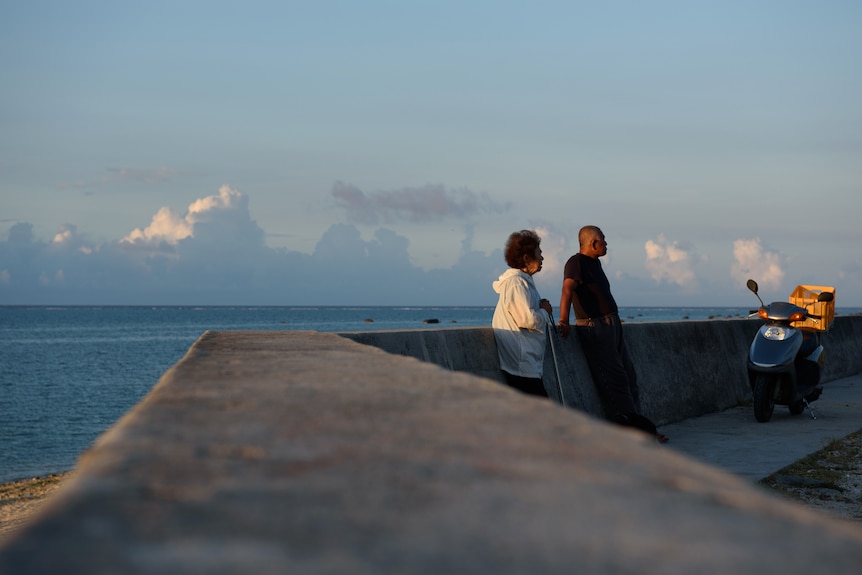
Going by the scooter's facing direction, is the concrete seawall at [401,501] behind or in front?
in front

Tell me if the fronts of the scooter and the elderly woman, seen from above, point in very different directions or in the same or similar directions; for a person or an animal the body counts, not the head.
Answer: very different directions

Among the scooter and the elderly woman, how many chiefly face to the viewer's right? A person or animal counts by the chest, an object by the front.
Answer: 1

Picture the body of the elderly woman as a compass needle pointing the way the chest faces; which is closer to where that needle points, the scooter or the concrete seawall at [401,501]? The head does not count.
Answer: the scooter

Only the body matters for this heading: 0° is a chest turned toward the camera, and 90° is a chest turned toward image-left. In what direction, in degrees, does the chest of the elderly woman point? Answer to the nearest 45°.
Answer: approximately 270°
